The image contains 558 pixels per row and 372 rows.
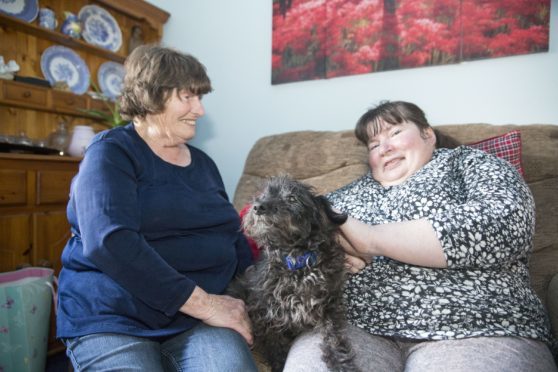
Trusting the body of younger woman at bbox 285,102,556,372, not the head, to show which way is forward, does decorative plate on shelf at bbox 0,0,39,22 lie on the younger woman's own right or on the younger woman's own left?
on the younger woman's own right

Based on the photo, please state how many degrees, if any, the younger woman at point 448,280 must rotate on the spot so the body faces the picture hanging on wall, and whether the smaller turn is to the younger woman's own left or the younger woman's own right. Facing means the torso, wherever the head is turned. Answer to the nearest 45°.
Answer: approximately 135° to the younger woman's own right

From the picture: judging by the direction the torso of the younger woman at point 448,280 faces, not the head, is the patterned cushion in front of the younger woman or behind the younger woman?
behind

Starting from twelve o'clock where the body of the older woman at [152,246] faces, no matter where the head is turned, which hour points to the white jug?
The white jug is roughly at 7 o'clock from the older woman.

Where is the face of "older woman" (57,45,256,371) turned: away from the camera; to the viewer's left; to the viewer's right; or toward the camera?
to the viewer's right

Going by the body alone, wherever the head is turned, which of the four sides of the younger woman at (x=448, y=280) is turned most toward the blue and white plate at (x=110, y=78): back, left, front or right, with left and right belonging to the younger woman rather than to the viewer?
right

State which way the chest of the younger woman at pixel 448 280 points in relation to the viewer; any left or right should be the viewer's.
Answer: facing the viewer and to the left of the viewer

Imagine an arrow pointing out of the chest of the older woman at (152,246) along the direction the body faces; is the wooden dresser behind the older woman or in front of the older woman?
behind

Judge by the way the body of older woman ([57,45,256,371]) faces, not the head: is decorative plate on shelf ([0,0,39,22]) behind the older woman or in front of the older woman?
behind

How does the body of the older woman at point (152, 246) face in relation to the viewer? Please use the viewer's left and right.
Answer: facing the viewer and to the right of the viewer

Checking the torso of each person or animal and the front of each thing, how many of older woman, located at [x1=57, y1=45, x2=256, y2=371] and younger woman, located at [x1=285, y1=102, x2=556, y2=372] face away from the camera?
0
